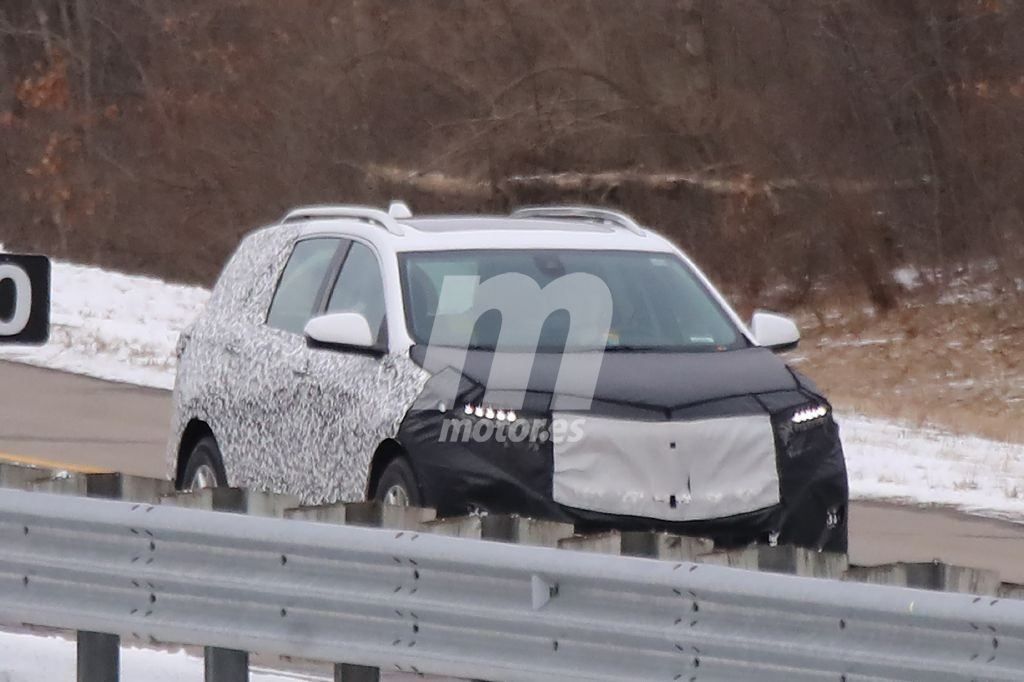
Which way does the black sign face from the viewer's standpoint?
toward the camera
